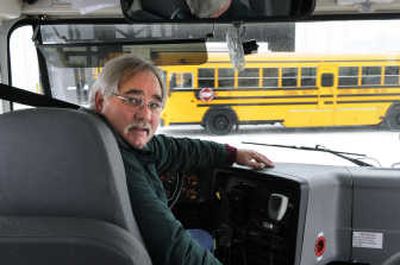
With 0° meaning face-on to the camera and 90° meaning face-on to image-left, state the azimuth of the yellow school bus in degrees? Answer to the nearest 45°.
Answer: approximately 90°

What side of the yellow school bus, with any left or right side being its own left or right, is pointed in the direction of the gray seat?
left

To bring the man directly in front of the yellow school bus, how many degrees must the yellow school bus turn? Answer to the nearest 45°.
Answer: approximately 90° to its left
